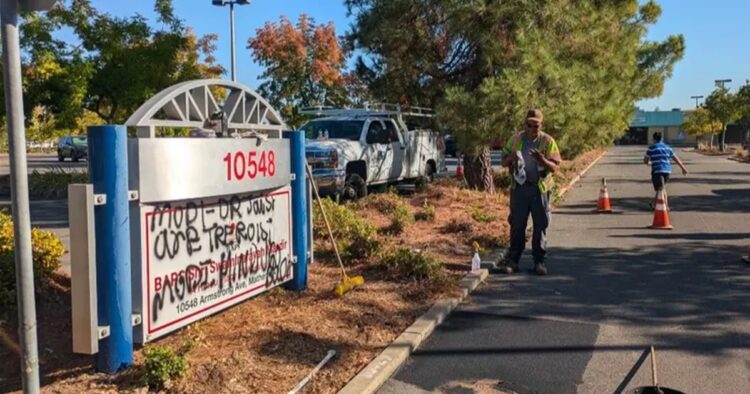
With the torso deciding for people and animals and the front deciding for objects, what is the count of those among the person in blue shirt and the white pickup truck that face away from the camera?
1

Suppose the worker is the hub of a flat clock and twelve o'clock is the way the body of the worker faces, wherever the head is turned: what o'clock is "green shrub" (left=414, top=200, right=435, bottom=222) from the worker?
The green shrub is roughly at 5 o'clock from the worker.

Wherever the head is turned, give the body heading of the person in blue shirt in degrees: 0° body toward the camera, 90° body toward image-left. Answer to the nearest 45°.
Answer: approximately 180°

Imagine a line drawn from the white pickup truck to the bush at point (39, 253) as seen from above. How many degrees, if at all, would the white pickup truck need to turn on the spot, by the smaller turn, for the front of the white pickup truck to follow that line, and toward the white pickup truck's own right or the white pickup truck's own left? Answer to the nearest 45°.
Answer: approximately 45° to the white pickup truck's own left

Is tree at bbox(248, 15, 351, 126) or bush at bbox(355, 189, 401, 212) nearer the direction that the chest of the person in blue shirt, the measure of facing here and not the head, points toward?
the tree

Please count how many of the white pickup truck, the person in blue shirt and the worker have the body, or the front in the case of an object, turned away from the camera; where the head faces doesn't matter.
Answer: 1

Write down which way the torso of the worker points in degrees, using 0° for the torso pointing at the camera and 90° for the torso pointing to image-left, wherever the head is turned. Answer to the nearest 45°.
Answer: approximately 0°

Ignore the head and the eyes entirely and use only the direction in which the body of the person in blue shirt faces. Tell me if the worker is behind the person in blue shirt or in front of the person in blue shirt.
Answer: behind

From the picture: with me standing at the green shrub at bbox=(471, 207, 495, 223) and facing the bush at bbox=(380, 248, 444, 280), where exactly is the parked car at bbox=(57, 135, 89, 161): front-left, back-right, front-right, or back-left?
back-right

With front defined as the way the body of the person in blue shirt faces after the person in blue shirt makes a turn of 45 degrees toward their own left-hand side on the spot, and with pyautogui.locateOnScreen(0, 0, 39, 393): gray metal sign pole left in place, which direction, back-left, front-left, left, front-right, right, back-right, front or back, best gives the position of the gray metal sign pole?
back-left

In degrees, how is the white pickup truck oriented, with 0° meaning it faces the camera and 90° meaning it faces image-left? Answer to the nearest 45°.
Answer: approximately 45°

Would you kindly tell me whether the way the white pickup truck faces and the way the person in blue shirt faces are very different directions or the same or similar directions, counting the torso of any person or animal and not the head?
very different directions

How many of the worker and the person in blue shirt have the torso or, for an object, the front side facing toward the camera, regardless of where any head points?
1

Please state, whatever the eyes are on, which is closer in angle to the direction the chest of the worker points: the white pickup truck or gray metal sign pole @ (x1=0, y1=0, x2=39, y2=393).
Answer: the gray metal sign pole
